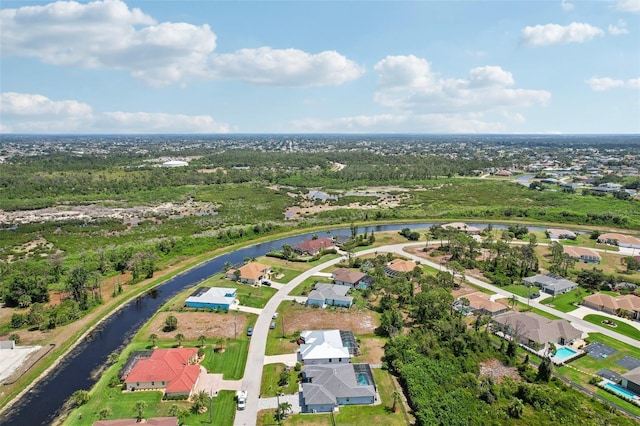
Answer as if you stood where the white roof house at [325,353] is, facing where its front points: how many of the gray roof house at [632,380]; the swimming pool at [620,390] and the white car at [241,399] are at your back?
2

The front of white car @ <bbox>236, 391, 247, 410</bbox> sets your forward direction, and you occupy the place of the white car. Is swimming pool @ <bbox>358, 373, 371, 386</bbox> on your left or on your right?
on your left

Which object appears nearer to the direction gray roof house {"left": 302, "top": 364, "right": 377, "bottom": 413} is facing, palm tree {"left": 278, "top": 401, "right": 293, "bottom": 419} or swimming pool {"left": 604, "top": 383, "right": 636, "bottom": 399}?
the palm tree

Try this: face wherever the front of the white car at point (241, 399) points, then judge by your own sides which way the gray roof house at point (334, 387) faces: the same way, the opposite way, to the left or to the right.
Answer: to the right

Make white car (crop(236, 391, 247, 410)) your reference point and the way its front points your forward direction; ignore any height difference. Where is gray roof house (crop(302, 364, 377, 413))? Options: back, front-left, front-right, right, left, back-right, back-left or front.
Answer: left

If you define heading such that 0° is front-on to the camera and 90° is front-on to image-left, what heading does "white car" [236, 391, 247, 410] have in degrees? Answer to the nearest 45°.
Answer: approximately 0°

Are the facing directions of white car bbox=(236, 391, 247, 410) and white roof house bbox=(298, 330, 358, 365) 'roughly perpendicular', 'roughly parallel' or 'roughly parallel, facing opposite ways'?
roughly perpendicular

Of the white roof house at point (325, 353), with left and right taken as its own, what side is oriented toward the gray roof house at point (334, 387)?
left

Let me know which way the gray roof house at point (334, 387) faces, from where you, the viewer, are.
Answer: facing to the left of the viewer

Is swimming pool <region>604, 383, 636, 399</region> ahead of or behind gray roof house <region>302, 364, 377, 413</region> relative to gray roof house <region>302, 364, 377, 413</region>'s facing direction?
behind

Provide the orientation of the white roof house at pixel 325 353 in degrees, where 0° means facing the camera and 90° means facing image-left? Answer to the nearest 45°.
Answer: approximately 90°

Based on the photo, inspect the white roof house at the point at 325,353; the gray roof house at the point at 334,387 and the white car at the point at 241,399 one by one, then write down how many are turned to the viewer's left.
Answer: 2

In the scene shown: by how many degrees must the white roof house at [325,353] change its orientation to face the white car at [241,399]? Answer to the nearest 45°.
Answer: approximately 45° to its left
